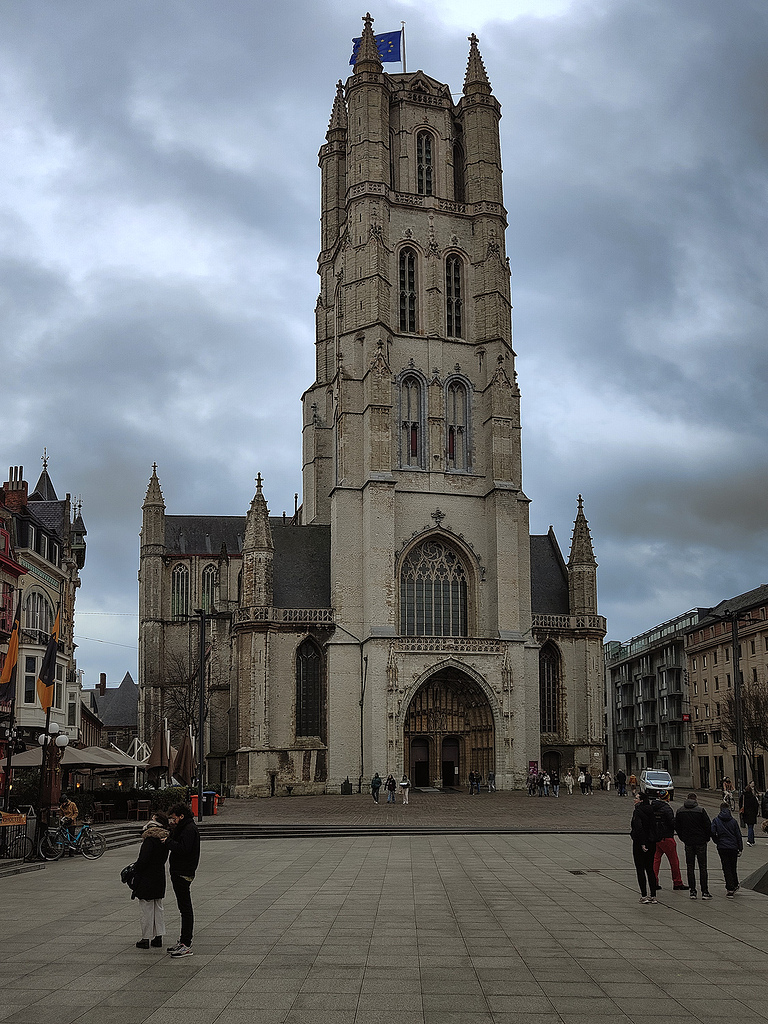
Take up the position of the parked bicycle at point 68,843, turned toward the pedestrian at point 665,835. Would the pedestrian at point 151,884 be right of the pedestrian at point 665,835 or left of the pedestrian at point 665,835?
right

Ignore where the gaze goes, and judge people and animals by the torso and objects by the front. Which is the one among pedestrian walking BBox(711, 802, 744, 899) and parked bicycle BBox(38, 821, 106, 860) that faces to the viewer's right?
the parked bicycle

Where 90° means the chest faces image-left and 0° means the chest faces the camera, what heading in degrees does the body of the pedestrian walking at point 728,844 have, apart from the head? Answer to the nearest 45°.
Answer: approximately 180°

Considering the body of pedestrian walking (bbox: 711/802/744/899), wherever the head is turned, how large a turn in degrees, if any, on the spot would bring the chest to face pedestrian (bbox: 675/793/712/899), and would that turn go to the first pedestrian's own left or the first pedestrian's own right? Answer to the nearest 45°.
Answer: approximately 135° to the first pedestrian's own left

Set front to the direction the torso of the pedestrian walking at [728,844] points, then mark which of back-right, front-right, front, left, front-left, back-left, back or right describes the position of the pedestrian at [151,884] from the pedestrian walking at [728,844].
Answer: back-left

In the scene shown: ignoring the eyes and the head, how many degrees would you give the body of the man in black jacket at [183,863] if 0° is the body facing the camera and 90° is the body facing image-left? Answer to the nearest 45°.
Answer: approximately 90°

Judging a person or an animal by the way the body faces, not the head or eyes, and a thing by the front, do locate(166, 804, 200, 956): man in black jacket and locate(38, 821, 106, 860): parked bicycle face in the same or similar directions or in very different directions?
very different directions

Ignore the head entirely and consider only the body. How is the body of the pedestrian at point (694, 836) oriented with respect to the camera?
away from the camera

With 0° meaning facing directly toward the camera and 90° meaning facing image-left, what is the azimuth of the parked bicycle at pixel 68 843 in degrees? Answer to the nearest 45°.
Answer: approximately 270°

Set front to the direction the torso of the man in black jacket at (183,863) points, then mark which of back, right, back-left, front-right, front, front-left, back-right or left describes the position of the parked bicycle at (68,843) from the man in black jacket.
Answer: right
